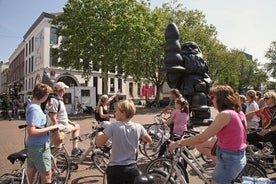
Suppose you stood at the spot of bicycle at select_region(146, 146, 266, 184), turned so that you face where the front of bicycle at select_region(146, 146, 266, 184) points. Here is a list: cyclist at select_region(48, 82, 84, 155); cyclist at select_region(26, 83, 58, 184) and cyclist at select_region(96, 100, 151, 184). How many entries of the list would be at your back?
0

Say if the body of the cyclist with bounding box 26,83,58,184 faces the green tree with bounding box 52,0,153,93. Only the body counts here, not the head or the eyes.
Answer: no

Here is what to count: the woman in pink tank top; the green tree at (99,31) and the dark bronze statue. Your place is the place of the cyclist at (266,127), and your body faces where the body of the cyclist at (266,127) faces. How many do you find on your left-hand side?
1

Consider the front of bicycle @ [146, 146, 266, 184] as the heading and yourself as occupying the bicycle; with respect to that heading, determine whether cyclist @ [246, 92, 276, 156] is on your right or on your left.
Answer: on your right

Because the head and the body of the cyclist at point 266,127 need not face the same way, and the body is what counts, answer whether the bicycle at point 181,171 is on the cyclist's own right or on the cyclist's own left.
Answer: on the cyclist's own left

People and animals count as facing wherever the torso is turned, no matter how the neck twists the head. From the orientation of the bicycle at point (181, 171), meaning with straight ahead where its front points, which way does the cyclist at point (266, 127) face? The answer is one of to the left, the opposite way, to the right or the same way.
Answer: the same way

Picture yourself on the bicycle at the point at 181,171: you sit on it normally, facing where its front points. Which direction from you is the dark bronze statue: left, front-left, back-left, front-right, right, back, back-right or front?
right

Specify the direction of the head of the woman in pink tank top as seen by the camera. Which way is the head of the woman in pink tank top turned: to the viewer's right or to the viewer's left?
to the viewer's left

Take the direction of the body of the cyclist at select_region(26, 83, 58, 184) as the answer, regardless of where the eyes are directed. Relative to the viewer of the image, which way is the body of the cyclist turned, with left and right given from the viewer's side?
facing to the right of the viewer

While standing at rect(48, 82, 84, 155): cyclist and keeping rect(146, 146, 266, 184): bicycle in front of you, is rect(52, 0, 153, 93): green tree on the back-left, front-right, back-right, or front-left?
back-left

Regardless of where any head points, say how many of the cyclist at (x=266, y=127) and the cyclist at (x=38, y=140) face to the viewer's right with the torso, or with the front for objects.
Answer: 1

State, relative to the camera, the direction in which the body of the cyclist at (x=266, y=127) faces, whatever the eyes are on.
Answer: to the viewer's left

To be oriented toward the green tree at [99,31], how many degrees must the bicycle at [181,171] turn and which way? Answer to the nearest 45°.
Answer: approximately 45° to its right

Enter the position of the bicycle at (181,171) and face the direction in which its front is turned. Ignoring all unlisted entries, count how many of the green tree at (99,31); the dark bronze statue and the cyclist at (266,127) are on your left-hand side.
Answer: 0

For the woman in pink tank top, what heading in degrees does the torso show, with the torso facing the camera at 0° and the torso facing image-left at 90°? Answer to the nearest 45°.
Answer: approximately 135°

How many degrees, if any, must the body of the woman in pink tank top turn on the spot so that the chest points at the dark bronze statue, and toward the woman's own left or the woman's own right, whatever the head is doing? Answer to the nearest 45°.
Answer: approximately 45° to the woman's own right

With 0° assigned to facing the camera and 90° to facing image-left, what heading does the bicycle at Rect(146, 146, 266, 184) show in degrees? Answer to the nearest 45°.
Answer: approximately 90°

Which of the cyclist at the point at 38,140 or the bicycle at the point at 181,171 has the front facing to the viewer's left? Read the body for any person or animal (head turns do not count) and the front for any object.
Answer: the bicycle

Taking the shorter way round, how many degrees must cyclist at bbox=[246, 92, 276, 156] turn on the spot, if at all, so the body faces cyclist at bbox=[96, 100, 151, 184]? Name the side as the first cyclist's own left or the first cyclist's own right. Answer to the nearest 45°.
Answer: approximately 45° to the first cyclist's own left
